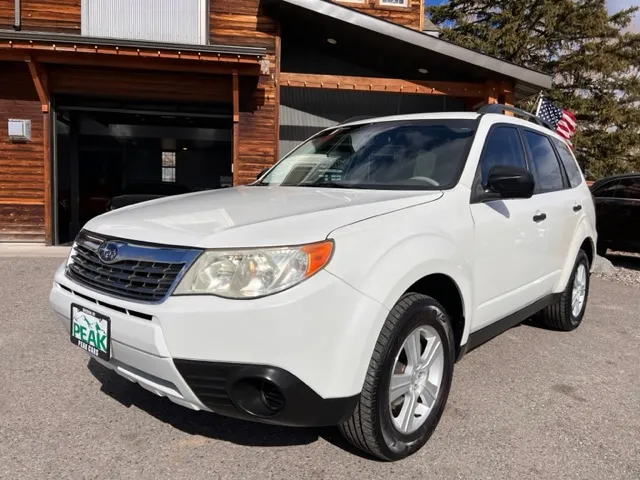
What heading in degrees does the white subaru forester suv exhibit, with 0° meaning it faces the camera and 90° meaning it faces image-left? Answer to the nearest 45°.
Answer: approximately 45°

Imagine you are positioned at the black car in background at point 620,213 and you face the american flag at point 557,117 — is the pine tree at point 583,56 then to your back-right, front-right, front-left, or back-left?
front-right

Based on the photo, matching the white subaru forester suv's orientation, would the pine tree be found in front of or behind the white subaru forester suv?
behind

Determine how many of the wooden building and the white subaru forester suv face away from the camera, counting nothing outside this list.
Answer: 0

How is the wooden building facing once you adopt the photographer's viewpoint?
facing the viewer

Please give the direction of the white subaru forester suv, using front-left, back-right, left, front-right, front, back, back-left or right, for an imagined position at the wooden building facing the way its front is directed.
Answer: front

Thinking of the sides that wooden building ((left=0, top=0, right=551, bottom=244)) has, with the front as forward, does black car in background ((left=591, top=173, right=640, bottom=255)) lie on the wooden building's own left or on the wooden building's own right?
on the wooden building's own left

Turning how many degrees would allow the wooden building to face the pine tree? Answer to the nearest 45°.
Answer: approximately 135° to its left

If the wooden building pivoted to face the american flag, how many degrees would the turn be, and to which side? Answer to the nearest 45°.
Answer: approximately 90° to its left

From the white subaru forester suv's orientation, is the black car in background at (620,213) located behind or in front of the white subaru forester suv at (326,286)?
behind
